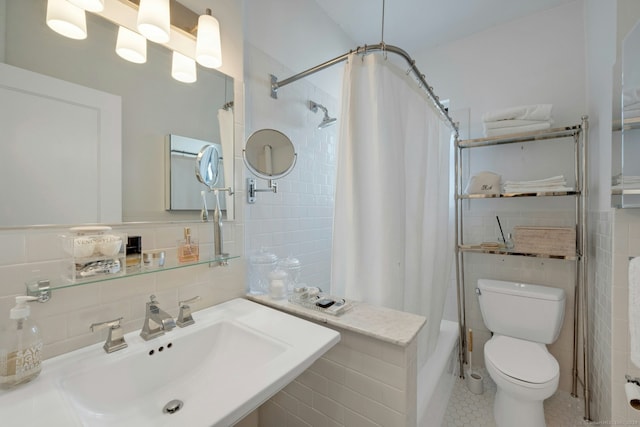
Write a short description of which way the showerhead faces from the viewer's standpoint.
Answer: facing the viewer and to the right of the viewer

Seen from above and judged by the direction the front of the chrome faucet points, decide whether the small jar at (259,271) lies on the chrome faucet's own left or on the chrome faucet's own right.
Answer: on the chrome faucet's own left

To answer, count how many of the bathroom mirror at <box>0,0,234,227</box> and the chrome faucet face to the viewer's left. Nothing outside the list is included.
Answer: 0

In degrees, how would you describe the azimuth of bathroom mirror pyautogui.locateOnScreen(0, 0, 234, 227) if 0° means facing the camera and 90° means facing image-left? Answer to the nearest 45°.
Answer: approximately 315°

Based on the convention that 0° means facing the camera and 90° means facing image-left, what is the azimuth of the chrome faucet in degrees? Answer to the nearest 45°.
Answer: approximately 315°

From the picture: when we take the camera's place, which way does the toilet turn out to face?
facing the viewer

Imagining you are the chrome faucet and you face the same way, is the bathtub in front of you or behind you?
in front

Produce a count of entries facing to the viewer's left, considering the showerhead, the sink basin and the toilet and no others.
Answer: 0

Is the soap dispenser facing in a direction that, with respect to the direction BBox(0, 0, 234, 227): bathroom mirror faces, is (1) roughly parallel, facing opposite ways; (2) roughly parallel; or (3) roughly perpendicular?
roughly parallel

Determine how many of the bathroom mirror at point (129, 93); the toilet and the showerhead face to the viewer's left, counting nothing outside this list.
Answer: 0
